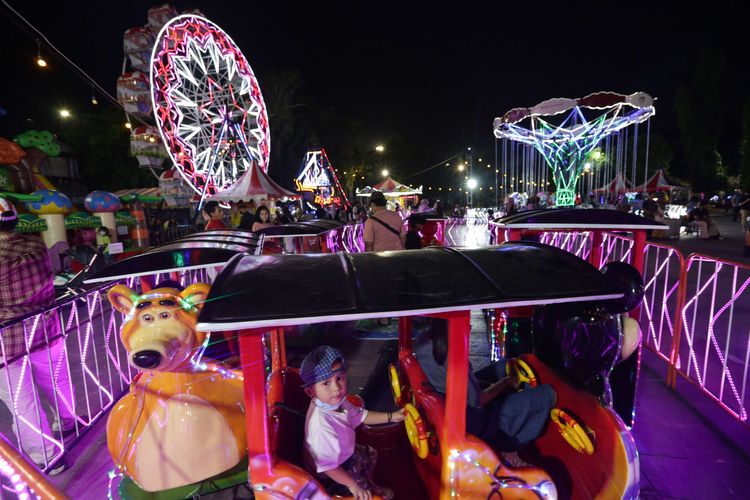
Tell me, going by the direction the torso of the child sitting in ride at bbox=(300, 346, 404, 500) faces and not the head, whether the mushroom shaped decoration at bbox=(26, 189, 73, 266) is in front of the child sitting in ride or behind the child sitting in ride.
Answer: behind

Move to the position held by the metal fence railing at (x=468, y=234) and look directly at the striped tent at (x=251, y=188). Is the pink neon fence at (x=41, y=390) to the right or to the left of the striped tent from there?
left

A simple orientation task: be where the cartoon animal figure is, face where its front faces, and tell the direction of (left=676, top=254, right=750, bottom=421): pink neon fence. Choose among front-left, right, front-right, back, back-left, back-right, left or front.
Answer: left

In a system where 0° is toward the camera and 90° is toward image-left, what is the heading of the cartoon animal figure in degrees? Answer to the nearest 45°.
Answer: approximately 0°

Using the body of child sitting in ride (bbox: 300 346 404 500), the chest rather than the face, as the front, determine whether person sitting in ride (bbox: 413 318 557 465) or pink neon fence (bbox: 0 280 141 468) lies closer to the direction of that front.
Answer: the person sitting in ride

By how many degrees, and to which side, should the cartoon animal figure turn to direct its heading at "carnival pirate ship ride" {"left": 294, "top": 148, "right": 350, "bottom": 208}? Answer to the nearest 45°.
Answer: approximately 135° to its left

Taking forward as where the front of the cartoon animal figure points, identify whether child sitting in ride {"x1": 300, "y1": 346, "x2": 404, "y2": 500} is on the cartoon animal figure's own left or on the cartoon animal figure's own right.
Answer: on the cartoon animal figure's own left

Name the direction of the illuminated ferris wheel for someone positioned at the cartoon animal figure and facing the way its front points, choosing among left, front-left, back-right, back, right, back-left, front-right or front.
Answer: back

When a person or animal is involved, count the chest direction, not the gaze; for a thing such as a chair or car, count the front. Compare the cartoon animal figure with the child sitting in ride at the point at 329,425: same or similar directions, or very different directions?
same or similar directions

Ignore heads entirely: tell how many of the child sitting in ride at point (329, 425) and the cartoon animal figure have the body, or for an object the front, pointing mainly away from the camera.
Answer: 0

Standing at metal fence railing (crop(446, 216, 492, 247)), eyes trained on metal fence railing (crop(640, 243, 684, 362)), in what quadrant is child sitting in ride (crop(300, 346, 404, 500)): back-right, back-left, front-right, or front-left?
front-right

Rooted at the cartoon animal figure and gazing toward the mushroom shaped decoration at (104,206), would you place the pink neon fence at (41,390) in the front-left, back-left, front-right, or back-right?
front-left
